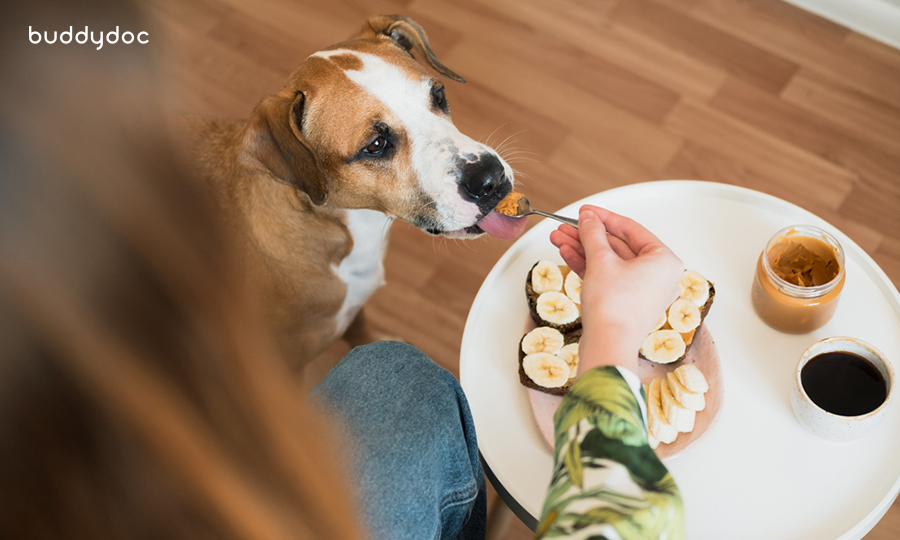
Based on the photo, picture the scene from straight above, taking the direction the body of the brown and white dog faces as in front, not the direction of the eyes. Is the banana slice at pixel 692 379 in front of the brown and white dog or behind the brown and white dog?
in front

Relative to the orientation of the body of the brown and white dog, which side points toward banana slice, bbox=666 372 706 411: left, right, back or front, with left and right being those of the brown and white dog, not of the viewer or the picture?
front

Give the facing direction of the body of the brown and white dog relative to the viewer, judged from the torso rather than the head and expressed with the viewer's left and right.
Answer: facing the viewer and to the right of the viewer

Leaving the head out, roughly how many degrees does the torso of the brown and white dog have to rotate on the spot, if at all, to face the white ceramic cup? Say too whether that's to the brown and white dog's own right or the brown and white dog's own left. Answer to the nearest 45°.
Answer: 0° — it already faces it

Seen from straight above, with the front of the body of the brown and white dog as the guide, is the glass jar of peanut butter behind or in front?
in front

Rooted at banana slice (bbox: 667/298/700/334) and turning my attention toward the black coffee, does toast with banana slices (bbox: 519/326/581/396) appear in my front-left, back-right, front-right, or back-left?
back-right
